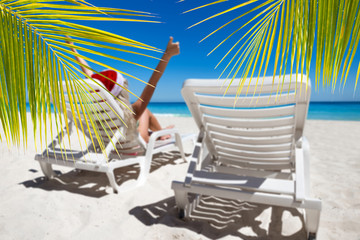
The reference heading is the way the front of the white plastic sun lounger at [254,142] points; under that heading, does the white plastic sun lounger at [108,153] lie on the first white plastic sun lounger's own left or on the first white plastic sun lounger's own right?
on the first white plastic sun lounger's own left

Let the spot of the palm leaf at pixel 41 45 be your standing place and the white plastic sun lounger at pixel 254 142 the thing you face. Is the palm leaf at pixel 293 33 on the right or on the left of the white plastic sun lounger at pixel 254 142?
right

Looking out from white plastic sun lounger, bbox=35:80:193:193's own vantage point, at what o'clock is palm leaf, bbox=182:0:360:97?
The palm leaf is roughly at 4 o'clock from the white plastic sun lounger.

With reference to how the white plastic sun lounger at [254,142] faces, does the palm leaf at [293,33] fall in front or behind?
behind

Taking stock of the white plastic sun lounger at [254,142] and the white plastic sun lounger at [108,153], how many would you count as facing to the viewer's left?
0

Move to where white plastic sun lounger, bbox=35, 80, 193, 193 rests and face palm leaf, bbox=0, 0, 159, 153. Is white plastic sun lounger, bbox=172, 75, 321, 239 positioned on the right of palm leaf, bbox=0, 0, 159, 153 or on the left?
left

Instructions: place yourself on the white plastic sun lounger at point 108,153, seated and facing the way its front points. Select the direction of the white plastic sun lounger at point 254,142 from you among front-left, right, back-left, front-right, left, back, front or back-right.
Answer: right

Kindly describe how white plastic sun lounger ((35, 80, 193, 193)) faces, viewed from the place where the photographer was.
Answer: facing away from the viewer and to the right of the viewer

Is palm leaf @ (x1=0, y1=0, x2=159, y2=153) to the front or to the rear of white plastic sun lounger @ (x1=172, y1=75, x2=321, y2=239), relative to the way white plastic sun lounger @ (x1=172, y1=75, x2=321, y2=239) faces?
to the rear

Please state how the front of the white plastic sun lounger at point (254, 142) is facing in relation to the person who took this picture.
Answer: facing away from the viewer
